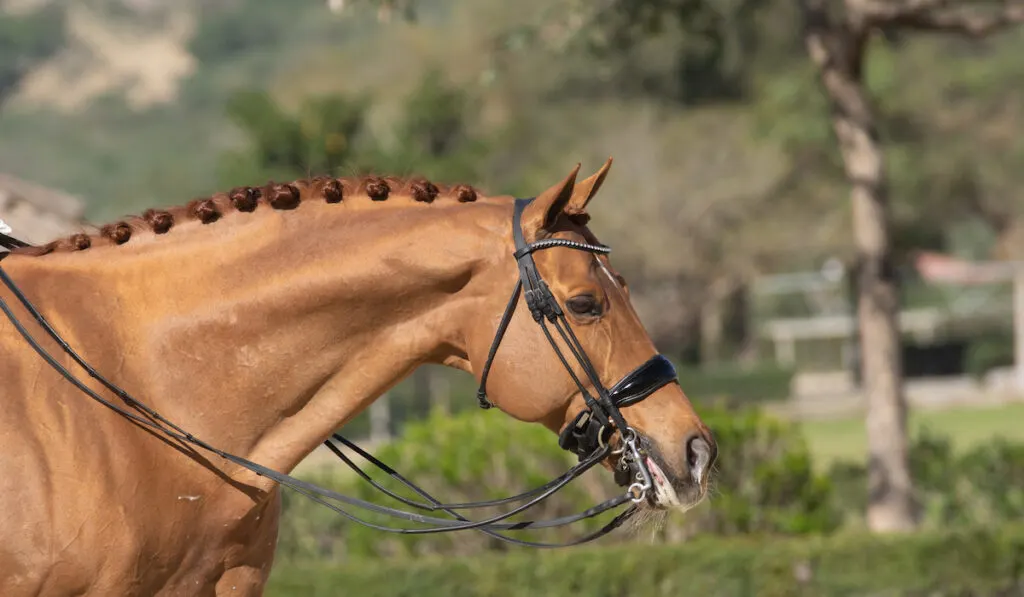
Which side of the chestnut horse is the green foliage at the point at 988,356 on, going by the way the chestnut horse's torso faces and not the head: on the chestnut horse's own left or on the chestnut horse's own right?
on the chestnut horse's own left

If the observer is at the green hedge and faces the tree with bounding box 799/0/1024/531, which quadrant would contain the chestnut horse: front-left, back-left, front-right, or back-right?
back-right

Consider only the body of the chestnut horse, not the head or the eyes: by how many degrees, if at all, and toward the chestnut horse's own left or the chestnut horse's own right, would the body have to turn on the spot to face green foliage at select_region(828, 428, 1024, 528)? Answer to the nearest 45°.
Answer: approximately 45° to the chestnut horse's own left

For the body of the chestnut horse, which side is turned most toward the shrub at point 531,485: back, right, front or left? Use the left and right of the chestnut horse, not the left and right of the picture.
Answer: left

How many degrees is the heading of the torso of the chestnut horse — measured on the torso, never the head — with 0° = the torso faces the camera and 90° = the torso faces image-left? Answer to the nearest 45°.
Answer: approximately 270°

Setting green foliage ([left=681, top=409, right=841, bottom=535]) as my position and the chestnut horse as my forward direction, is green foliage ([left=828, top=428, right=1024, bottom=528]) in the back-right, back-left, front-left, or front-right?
back-left

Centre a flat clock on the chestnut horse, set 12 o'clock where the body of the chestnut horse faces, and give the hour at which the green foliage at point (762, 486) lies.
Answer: The green foliage is roughly at 10 o'clock from the chestnut horse.

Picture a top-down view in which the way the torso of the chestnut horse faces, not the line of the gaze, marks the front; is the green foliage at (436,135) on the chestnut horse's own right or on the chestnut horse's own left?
on the chestnut horse's own left

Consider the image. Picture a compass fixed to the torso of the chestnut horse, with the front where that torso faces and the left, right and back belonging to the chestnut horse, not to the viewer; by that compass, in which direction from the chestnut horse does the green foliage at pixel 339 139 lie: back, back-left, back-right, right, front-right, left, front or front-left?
left
